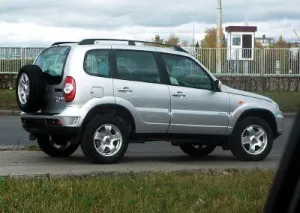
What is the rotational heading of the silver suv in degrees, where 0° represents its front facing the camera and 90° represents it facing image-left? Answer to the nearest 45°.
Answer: approximately 225°

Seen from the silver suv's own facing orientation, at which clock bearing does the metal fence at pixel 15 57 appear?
The metal fence is roughly at 10 o'clock from the silver suv.

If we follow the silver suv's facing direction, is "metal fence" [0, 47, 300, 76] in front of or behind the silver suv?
in front
